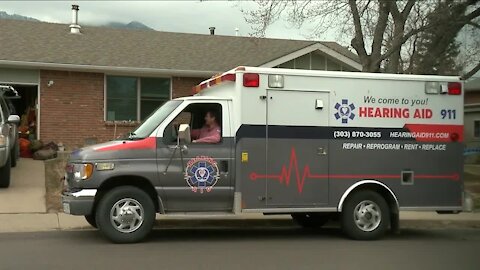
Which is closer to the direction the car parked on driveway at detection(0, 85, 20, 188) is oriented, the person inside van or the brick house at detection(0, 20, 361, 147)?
the person inside van

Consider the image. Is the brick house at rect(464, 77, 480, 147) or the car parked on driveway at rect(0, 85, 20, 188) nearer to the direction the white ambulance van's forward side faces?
the car parked on driveway

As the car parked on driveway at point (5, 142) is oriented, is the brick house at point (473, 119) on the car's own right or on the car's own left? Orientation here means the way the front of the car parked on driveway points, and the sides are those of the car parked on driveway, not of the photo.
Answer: on the car's own left

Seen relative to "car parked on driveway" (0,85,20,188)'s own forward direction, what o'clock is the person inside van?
The person inside van is roughly at 11 o'clock from the car parked on driveway.

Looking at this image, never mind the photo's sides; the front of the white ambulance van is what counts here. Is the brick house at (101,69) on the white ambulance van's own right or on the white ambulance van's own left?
on the white ambulance van's own right

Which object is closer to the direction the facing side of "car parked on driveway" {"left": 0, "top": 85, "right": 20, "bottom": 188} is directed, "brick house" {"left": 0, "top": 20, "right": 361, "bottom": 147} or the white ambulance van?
the white ambulance van

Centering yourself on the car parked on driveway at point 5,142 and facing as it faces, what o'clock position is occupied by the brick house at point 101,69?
The brick house is roughly at 7 o'clock from the car parked on driveway.

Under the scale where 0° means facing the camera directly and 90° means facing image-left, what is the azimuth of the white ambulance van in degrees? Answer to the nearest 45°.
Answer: approximately 90°

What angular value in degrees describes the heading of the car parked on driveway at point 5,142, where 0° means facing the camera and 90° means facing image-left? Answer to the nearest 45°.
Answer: approximately 0°
